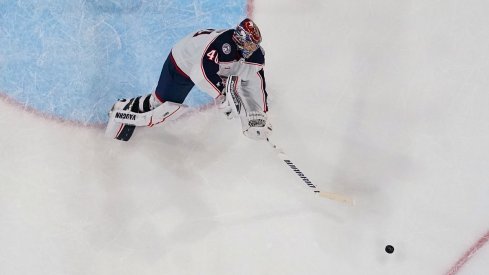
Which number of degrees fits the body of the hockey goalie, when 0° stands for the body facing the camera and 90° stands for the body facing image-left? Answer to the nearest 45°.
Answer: approximately 315°
